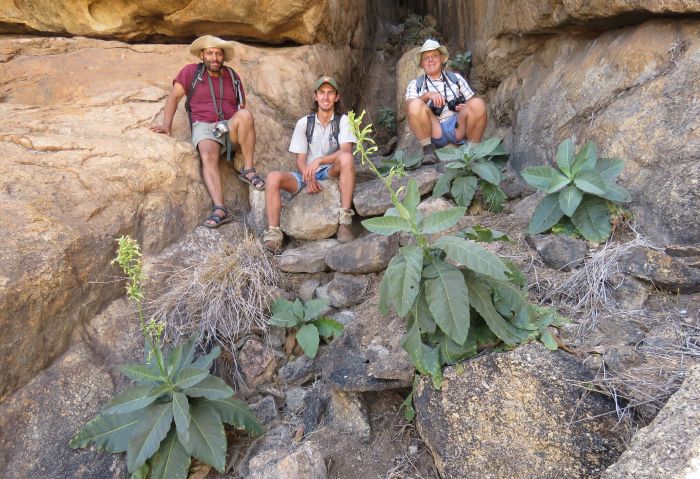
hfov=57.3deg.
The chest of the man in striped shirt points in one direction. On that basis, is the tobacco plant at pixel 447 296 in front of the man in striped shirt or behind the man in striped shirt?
in front

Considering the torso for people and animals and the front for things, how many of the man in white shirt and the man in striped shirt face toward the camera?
2

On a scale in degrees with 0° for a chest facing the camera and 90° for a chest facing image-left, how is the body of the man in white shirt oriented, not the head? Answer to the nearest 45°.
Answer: approximately 0°

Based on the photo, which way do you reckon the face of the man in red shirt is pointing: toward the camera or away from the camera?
toward the camera

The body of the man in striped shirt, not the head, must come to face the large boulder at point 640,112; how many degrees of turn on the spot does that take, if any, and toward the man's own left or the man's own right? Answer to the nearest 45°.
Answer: approximately 45° to the man's own left

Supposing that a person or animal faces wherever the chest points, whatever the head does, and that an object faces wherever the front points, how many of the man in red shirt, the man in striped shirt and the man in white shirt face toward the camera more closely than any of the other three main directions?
3

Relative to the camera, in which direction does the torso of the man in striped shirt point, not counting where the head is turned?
toward the camera

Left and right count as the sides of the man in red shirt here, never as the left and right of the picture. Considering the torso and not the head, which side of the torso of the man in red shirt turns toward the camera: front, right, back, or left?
front
